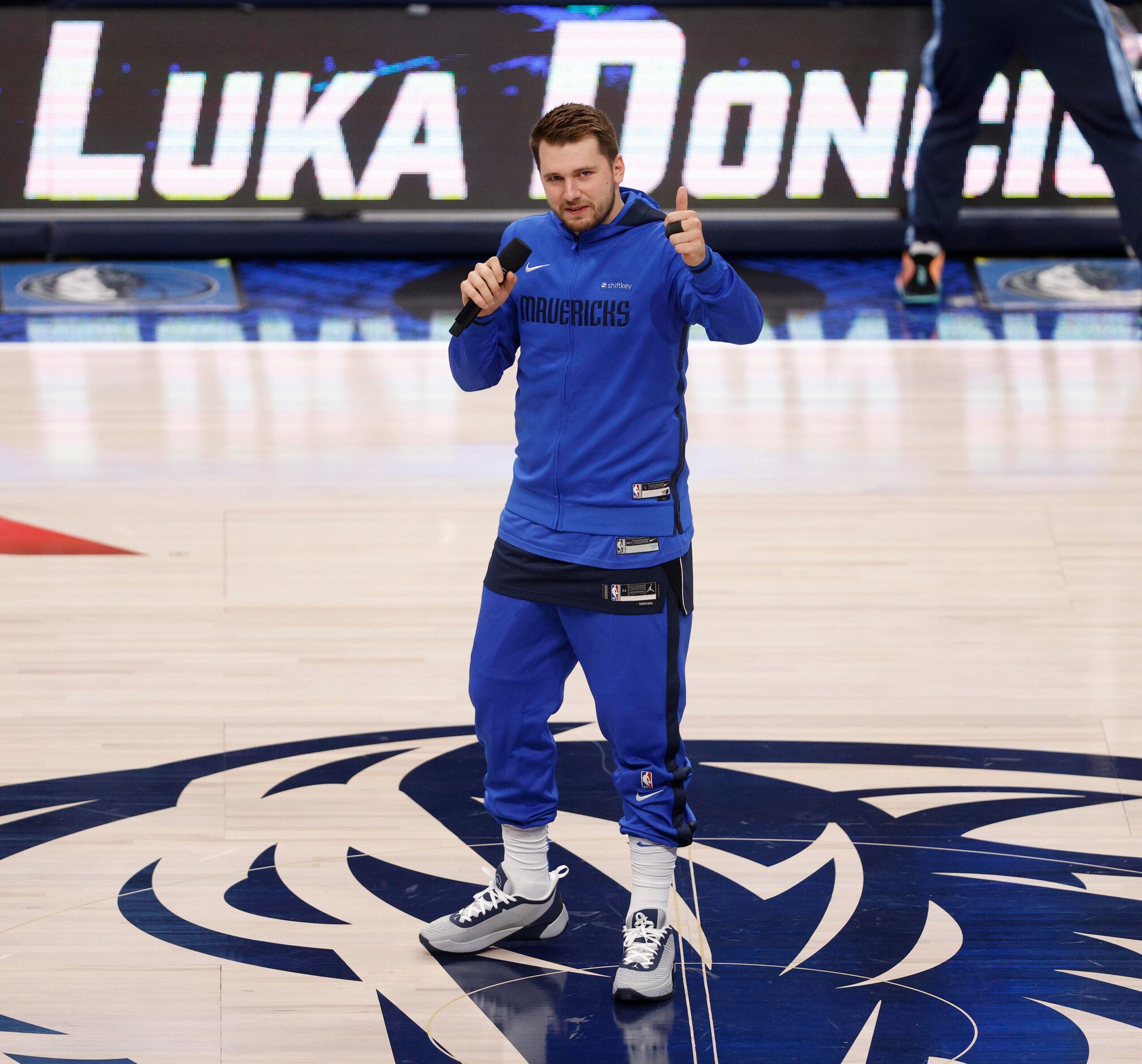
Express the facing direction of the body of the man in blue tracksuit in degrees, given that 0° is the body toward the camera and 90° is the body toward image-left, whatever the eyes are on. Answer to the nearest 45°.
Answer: approximately 45°

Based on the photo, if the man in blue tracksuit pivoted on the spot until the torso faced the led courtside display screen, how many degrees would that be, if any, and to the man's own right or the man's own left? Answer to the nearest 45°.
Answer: approximately 135° to the man's own right

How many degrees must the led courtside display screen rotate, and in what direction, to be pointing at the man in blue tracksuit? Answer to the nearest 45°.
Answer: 0° — it already faces them

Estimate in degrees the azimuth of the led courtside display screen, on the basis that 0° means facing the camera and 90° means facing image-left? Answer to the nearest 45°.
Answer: approximately 0°
